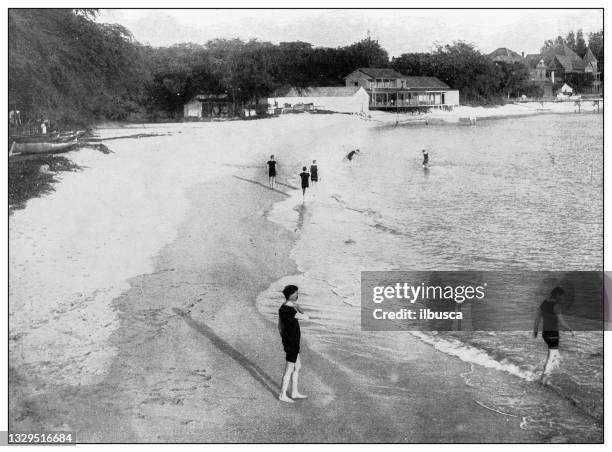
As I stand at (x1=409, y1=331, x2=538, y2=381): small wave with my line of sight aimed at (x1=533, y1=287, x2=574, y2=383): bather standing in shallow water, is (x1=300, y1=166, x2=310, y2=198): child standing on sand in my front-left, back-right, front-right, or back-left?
back-left

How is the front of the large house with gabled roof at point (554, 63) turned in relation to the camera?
facing the viewer

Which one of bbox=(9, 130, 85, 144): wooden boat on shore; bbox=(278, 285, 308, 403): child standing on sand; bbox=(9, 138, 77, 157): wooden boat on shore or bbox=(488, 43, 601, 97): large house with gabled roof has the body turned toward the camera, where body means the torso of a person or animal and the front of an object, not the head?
the large house with gabled roof

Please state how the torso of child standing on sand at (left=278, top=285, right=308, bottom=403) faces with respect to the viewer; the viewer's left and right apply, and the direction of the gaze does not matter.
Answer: facing to the right of the viewer

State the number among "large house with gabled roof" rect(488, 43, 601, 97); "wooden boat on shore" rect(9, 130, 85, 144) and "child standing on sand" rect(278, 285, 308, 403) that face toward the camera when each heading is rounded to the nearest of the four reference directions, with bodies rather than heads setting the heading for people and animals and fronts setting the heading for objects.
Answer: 1

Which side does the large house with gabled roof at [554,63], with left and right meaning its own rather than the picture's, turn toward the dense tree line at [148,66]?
right

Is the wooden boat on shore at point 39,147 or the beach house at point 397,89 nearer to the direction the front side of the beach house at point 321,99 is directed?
the wooden boat on shore

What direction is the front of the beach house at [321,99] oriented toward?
toward the camera

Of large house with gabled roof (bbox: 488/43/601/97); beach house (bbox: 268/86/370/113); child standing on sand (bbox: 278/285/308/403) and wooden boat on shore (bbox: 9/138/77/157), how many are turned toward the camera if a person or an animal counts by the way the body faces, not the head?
2
